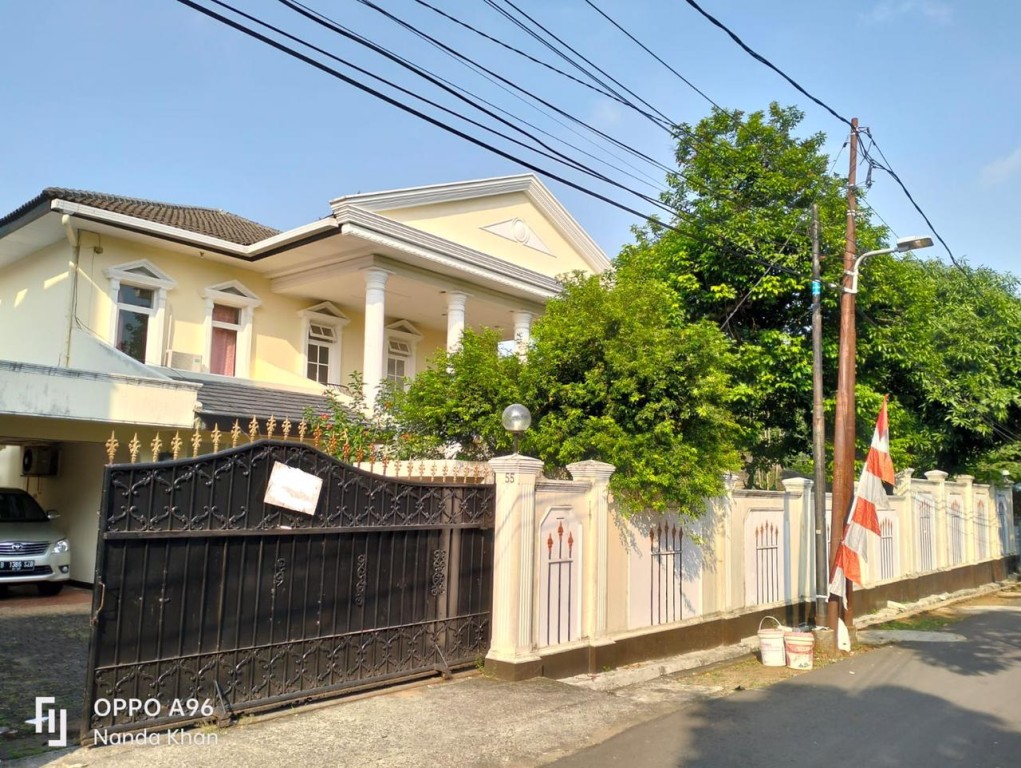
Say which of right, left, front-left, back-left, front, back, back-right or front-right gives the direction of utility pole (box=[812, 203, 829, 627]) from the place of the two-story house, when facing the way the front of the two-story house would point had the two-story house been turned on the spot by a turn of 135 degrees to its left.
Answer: back-right

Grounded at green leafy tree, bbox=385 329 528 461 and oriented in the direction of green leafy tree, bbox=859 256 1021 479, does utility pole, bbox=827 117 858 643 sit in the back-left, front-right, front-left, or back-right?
front-right

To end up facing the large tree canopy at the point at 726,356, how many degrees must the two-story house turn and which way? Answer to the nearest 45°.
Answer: approximately 45° to its left

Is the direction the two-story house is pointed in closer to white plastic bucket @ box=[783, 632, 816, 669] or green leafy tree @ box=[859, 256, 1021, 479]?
the white plastic bucket

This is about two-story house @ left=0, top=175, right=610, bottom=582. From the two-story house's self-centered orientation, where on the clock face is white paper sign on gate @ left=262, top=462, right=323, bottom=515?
The white paper sign on gate is roughly at 1 o'clock from the two-story house.

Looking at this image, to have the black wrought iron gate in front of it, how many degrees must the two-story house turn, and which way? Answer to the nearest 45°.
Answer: approximately 45° to its right

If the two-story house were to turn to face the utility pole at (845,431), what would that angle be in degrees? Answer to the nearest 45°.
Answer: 0° — it already faces it

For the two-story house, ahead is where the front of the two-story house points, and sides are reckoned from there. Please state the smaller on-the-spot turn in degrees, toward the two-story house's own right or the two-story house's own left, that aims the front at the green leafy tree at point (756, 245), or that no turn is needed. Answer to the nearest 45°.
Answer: approximately 45° to the two-story house's own left

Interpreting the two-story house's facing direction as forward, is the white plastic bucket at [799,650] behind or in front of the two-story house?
in front

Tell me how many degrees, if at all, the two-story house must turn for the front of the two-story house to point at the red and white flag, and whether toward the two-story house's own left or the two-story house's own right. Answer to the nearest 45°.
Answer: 0° — it already faces it

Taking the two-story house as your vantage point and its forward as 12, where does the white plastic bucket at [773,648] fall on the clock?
The white plastic bucket is roughly at 12 o'clock from the two-story house.

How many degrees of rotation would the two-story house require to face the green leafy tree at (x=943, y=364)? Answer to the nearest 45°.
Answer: approximately 45° to its left

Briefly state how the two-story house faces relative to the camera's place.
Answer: facing the viewer and to the right of the viewer

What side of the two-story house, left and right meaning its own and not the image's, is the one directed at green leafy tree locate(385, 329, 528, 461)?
front

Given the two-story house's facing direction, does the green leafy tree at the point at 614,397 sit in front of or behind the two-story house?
in front
